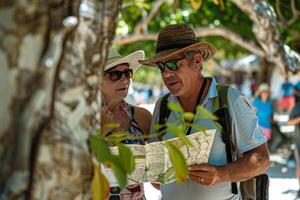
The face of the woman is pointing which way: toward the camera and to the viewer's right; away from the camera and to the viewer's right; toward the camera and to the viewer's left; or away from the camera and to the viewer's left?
toward the camera and to the viewer's right

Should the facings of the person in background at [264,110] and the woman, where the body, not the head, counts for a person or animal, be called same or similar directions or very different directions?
same or similar directions

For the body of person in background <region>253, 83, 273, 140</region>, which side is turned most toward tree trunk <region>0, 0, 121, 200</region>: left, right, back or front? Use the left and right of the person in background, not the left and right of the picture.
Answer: front

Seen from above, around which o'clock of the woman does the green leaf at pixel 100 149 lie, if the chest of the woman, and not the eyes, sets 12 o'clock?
The green leaf is roughly at 12 o'clock from the woman.

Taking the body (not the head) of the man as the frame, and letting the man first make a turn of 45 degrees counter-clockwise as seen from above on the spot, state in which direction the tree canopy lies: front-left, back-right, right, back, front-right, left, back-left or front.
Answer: back

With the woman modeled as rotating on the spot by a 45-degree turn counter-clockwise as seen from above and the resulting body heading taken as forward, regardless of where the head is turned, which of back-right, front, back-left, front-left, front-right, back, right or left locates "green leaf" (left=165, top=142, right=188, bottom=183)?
front-right

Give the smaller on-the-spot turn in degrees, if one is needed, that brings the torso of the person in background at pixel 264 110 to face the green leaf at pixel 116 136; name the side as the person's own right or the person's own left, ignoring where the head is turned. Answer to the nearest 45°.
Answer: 0° — they already face it

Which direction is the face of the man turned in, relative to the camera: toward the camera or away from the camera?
toward the camera

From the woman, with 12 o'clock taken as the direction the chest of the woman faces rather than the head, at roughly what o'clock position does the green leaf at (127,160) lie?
The green leaf is roughly at 12 o'clock from the woman.

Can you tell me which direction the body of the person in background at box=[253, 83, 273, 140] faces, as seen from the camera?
toward the camera

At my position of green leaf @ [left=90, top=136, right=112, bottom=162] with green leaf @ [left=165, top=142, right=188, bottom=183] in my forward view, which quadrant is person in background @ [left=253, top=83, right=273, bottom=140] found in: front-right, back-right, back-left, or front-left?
front-left

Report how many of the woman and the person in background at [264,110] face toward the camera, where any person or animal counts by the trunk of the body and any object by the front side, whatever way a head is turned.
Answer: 2

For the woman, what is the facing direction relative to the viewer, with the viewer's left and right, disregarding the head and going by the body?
facing the viewer

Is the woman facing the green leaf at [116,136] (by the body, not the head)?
yes
